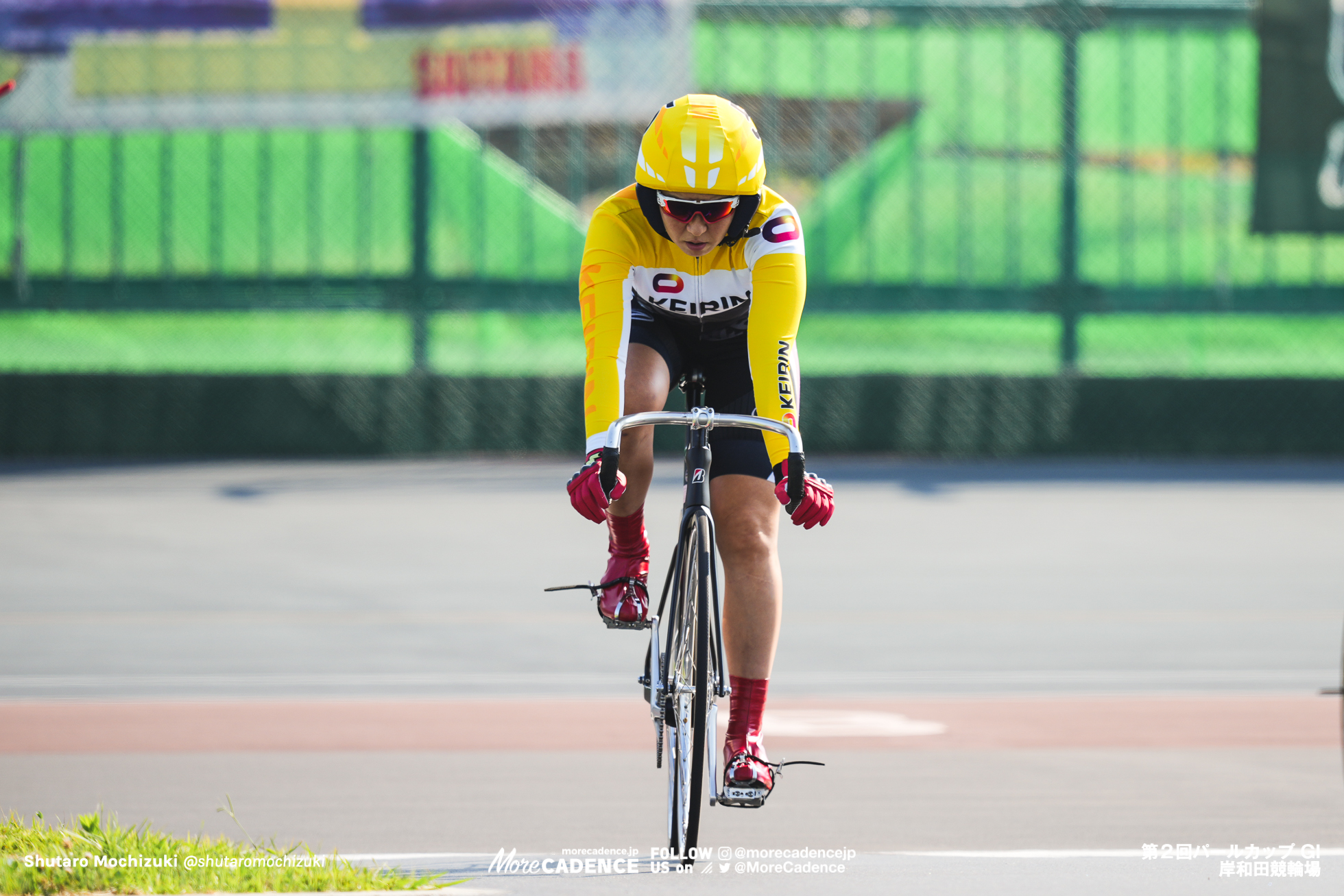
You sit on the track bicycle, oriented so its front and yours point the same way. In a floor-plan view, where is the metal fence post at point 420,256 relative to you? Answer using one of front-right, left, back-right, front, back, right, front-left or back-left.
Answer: back

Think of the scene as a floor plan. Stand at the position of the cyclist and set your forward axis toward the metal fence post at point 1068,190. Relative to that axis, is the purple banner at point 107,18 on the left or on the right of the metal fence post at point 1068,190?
left

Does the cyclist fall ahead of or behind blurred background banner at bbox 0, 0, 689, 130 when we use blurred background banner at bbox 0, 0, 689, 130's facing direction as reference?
ahead

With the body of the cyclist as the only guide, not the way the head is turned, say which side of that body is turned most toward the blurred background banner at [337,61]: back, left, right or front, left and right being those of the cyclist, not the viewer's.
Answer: back

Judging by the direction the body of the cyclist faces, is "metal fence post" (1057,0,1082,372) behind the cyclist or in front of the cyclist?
behind

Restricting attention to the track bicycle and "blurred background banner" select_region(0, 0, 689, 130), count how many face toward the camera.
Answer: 2

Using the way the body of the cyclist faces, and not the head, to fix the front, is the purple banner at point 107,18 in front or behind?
behind

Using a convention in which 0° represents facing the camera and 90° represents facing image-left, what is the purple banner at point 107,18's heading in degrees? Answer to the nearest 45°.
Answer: approximately 0°

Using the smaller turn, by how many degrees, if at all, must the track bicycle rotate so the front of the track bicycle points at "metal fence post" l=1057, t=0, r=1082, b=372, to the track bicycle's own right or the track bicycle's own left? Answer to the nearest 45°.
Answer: approximately 180°

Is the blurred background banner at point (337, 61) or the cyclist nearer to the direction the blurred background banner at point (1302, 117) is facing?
the cyclist

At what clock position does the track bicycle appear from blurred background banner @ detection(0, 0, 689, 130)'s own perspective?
The track bicycle is roughly at 12 o'clock from the blurred background banner.
